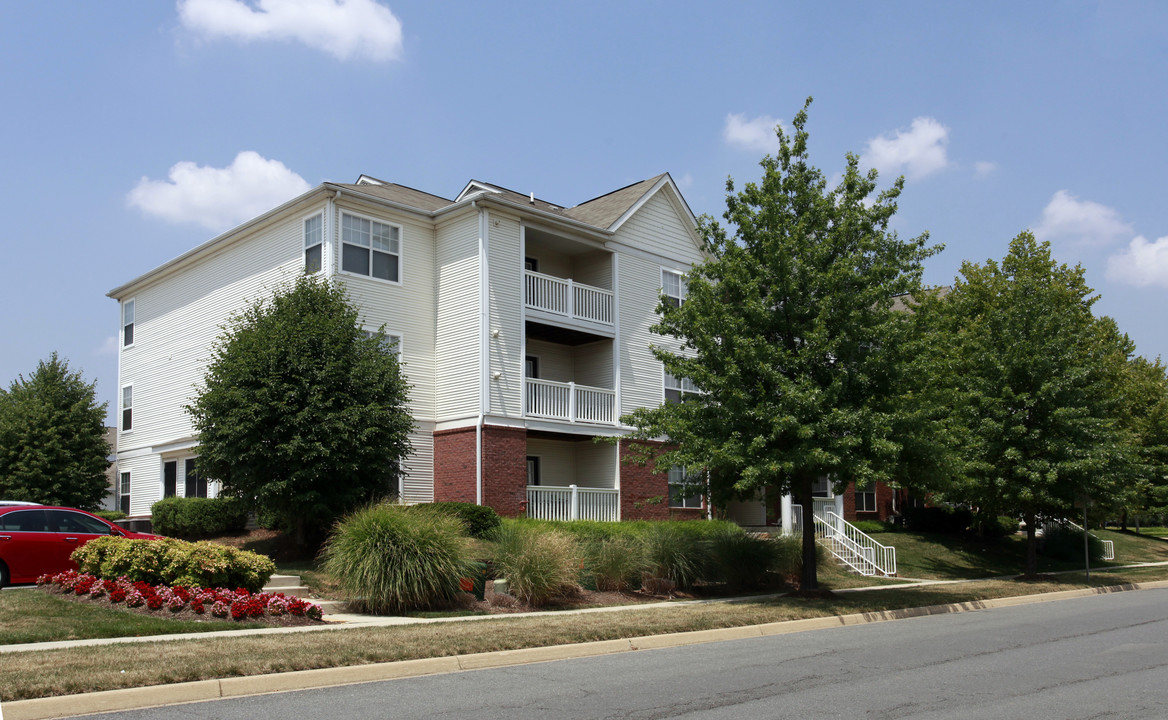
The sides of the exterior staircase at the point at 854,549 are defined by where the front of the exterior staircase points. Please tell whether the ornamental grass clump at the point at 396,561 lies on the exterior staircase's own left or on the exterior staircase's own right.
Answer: on the exterior staircase's own right

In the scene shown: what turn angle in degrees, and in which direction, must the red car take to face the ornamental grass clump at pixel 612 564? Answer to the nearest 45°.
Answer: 0° — it already faces it

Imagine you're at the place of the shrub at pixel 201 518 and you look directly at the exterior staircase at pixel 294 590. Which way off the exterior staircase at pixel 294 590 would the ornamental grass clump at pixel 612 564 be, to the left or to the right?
left

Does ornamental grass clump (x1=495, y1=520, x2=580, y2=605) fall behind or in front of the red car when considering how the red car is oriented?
in front

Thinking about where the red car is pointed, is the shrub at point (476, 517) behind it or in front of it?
in front

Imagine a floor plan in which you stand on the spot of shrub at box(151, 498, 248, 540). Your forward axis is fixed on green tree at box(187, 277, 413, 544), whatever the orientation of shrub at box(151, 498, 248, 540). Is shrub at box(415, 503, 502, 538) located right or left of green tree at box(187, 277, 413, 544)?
left

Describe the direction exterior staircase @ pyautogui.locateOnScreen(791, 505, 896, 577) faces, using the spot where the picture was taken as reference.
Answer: facing the viewer and to the right of the viewer

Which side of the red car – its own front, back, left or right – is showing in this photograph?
right

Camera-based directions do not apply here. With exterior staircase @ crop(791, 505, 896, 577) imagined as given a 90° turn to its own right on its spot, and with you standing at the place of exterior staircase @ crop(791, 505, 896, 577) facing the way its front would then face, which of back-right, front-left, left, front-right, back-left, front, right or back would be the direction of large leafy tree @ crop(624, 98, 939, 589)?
front-left

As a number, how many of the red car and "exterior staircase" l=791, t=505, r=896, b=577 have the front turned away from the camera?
0

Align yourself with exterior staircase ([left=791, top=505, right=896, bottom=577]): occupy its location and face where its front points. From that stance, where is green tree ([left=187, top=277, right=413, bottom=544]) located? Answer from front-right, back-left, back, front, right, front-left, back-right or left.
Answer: right
